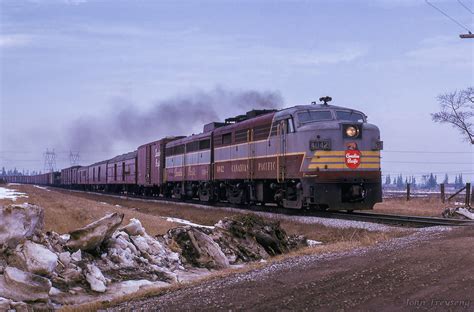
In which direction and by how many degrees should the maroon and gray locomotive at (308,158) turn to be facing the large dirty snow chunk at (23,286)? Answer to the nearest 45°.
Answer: approximately 90° to its right

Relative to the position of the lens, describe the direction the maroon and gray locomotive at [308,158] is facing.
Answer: facing the viewer and to the right of the viewer

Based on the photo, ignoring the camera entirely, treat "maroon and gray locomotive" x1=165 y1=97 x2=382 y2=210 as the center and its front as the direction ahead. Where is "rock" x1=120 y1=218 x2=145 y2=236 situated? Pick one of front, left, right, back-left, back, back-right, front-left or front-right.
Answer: right

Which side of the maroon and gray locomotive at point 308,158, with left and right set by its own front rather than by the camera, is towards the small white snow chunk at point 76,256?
right

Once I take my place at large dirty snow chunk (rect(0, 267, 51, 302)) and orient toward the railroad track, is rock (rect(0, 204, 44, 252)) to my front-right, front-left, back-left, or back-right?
front-left

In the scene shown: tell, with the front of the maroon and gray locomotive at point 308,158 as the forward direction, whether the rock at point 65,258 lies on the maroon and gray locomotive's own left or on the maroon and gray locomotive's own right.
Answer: on the maroon and gray locomotive's own right

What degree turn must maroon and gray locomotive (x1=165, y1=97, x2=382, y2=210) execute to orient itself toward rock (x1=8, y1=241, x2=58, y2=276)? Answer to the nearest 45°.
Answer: approximately 90° to its right

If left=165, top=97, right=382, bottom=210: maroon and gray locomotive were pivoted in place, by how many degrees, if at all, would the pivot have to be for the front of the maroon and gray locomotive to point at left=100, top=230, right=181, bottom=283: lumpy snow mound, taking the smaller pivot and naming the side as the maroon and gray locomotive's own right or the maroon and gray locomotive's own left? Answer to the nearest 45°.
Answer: approximately 90° to the maroon and gray locomotive's own right

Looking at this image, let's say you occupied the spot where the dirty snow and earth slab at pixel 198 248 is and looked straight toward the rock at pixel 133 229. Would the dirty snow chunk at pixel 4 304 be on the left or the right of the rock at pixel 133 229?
left

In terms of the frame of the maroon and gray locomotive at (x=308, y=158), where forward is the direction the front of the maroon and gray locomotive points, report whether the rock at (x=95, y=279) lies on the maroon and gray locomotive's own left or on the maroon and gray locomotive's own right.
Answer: on the maroon and gray locomotive's own right

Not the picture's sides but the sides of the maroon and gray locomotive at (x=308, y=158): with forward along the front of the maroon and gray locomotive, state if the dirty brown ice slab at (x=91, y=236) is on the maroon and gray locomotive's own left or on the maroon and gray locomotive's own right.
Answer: on the maroon and gray locomotive's own right

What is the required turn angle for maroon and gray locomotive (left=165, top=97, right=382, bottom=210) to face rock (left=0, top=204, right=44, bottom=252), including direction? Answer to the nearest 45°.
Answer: approximately 90° to its right

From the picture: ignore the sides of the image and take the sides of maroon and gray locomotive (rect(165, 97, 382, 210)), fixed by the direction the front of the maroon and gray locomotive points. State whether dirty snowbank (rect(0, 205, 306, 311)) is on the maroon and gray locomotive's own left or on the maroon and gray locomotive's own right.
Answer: on the maroon and gray locomotive's own right
